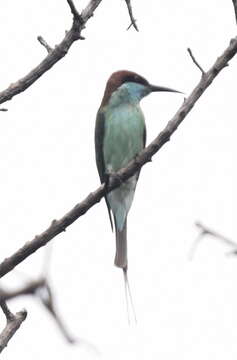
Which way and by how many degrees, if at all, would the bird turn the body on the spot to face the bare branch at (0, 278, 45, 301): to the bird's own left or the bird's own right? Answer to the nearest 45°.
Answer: approximately 45° to the bird's own right

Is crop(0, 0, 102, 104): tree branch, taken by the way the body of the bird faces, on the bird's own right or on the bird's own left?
on the bird's own right

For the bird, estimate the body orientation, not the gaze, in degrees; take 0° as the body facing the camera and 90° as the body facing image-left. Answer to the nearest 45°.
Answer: approximately 315°

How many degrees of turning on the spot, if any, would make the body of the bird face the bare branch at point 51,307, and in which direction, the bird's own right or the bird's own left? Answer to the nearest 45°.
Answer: approximately 45° to the bird's own right
